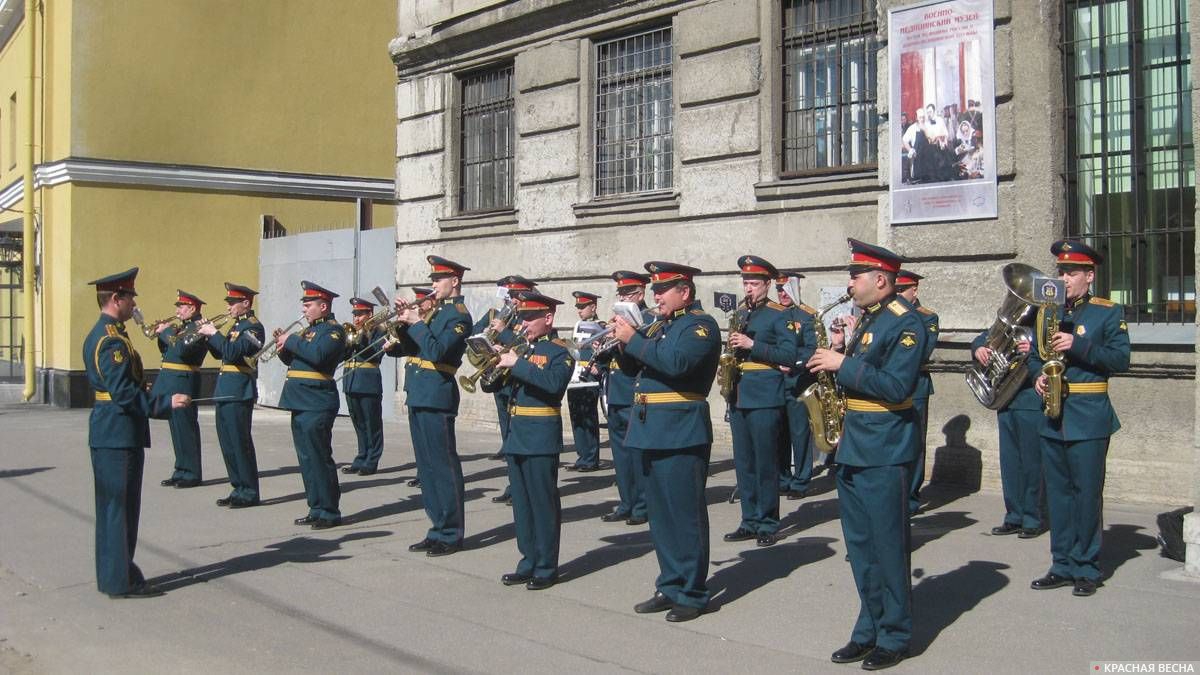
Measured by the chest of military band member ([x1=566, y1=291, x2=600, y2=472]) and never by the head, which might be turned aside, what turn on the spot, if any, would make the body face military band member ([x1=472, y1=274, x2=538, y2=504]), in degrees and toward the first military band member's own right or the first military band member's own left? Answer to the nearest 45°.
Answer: approximately 45° to the first military band member's own left

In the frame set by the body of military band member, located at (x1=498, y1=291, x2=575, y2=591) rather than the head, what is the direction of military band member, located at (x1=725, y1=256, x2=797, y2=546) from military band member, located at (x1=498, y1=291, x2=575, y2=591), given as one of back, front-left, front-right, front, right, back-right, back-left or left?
back

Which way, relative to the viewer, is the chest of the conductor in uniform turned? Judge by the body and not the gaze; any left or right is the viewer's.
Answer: facing to the right of the viewer

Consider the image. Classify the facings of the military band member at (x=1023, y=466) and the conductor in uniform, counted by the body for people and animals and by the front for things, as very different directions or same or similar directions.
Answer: very different directions

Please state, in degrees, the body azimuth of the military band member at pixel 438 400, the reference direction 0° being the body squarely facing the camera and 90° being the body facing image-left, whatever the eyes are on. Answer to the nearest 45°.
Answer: approximately 45°

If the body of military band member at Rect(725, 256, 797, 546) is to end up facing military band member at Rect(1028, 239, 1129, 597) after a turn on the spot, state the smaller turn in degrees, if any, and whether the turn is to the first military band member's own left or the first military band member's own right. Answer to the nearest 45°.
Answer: approximately 90° to the first military band member's own left

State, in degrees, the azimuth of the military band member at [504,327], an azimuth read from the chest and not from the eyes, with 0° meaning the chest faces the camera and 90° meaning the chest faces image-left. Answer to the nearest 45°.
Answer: approximately 45°

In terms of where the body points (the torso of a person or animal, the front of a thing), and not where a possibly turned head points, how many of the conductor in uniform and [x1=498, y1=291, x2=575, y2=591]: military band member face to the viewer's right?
1

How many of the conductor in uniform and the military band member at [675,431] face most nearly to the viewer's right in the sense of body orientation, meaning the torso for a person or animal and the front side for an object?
1

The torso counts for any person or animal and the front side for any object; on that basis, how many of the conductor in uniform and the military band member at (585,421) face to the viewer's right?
1

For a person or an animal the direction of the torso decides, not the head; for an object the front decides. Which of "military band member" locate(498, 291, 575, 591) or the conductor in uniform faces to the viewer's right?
the conductor in uniform

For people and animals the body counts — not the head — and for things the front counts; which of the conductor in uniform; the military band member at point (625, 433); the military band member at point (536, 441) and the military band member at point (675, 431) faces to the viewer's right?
the conductor in uniform
